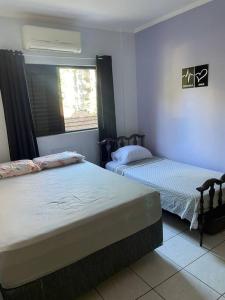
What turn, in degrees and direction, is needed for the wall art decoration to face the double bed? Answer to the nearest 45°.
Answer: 0° — it already faces it

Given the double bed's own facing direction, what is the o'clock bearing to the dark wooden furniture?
The dark wooden furniture is roughly at 10 o'clock from the double bed.

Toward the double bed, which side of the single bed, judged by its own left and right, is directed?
right

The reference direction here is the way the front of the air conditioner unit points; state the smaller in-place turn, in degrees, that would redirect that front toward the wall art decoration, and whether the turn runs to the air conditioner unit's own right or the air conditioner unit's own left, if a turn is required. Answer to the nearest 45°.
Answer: approximately 45° to the air conditioner unit's own left

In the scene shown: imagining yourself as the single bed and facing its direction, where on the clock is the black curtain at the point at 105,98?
The black curtain is roughly at 6 o'clock from the single bed.

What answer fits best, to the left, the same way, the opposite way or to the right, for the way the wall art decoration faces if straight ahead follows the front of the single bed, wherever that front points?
to the right

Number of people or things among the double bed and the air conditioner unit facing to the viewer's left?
0

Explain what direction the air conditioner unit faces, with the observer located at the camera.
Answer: facing the viewer and to the right of the viewer

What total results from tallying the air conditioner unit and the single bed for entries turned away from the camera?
0

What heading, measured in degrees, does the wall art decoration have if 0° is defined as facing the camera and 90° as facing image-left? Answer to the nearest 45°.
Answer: approximately 45°
